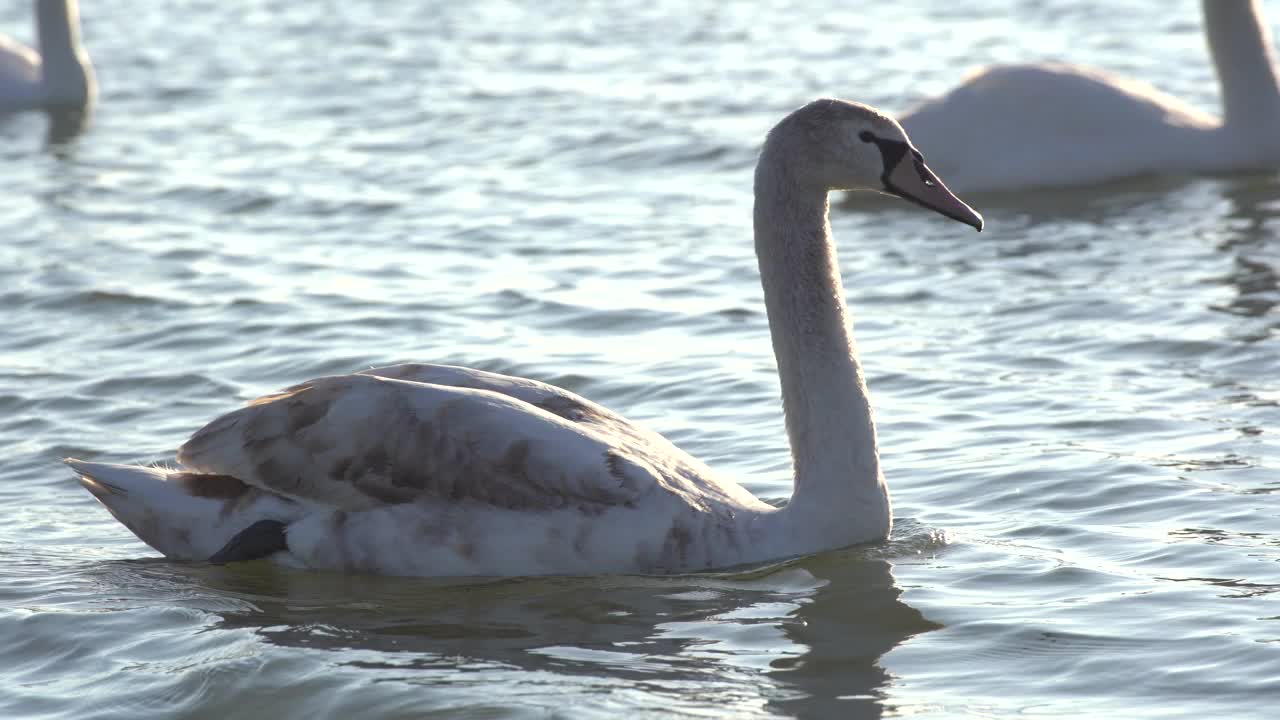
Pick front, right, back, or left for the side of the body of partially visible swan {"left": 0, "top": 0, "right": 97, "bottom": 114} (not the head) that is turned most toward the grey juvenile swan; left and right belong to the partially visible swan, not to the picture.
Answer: right

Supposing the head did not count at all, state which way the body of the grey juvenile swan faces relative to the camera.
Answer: to the viewer's right

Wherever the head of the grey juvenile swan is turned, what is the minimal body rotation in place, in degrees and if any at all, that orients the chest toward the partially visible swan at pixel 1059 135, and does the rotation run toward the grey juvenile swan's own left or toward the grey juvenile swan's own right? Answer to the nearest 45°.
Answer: approximately 45° to the grey juvenile swan's own left

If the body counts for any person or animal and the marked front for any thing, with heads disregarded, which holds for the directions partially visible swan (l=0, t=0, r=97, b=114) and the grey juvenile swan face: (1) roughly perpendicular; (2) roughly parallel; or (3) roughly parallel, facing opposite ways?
roughly parallel

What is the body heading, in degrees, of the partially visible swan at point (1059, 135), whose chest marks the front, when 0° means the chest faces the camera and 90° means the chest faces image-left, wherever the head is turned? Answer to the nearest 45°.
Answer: approximately 270°

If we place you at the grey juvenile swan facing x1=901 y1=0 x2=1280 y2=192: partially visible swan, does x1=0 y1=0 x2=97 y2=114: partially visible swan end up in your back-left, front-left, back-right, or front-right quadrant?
front-left

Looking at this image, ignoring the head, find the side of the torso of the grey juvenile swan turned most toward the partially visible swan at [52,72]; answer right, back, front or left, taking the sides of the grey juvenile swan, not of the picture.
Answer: left

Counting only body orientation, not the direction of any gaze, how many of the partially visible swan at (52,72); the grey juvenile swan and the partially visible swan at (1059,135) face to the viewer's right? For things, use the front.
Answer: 3

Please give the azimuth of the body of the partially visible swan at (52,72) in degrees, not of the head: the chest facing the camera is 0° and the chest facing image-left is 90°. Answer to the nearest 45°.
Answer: approximately 270°

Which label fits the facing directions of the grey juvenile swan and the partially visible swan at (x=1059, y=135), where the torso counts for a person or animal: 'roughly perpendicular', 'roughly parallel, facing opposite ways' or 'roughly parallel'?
roughly parallel

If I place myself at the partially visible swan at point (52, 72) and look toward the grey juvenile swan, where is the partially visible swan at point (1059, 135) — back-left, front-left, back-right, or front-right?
front-left

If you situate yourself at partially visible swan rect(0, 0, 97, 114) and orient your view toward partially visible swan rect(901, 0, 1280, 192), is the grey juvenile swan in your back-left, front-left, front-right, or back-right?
front-right

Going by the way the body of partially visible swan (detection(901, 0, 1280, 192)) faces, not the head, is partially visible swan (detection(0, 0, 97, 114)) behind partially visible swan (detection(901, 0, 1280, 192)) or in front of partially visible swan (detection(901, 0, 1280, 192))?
behind

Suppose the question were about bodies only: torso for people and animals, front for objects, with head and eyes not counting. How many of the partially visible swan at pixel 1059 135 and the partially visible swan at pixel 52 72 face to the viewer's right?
2
